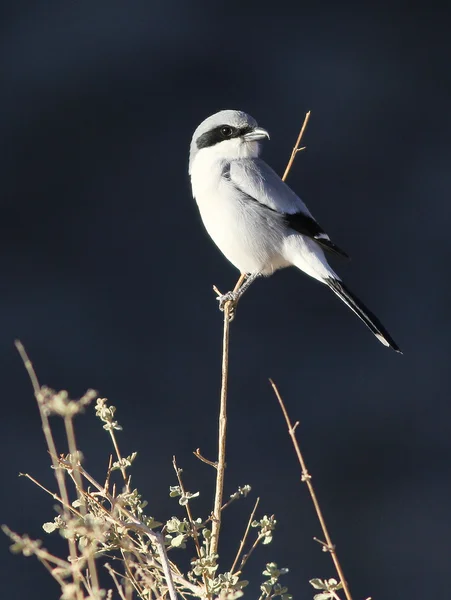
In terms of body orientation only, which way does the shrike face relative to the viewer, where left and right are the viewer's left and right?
facing the viewer and to the left of the viewer
